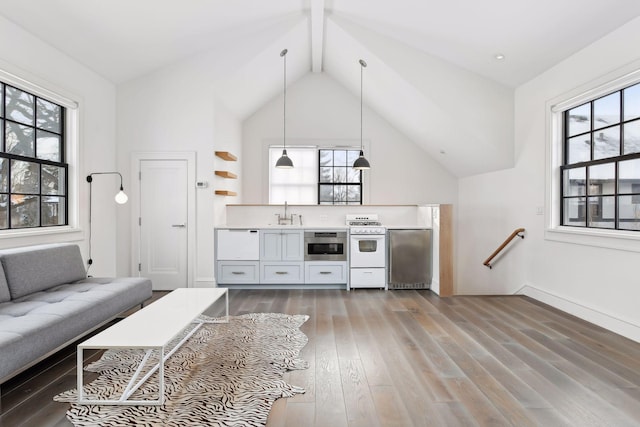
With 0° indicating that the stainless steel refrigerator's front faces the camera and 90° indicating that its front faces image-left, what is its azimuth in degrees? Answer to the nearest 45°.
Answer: approximately 0°

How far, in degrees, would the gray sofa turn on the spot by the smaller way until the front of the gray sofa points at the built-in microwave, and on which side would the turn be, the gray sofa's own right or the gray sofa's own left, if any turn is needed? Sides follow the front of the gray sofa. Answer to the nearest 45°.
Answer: approximately 45° to the gray sofa's own left

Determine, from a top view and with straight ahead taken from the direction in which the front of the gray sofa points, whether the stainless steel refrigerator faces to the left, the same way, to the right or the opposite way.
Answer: to the right

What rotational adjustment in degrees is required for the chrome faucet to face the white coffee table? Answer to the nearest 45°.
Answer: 0° — it already faces it

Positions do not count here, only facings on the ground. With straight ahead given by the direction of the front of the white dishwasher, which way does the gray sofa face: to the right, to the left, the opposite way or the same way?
to the left
